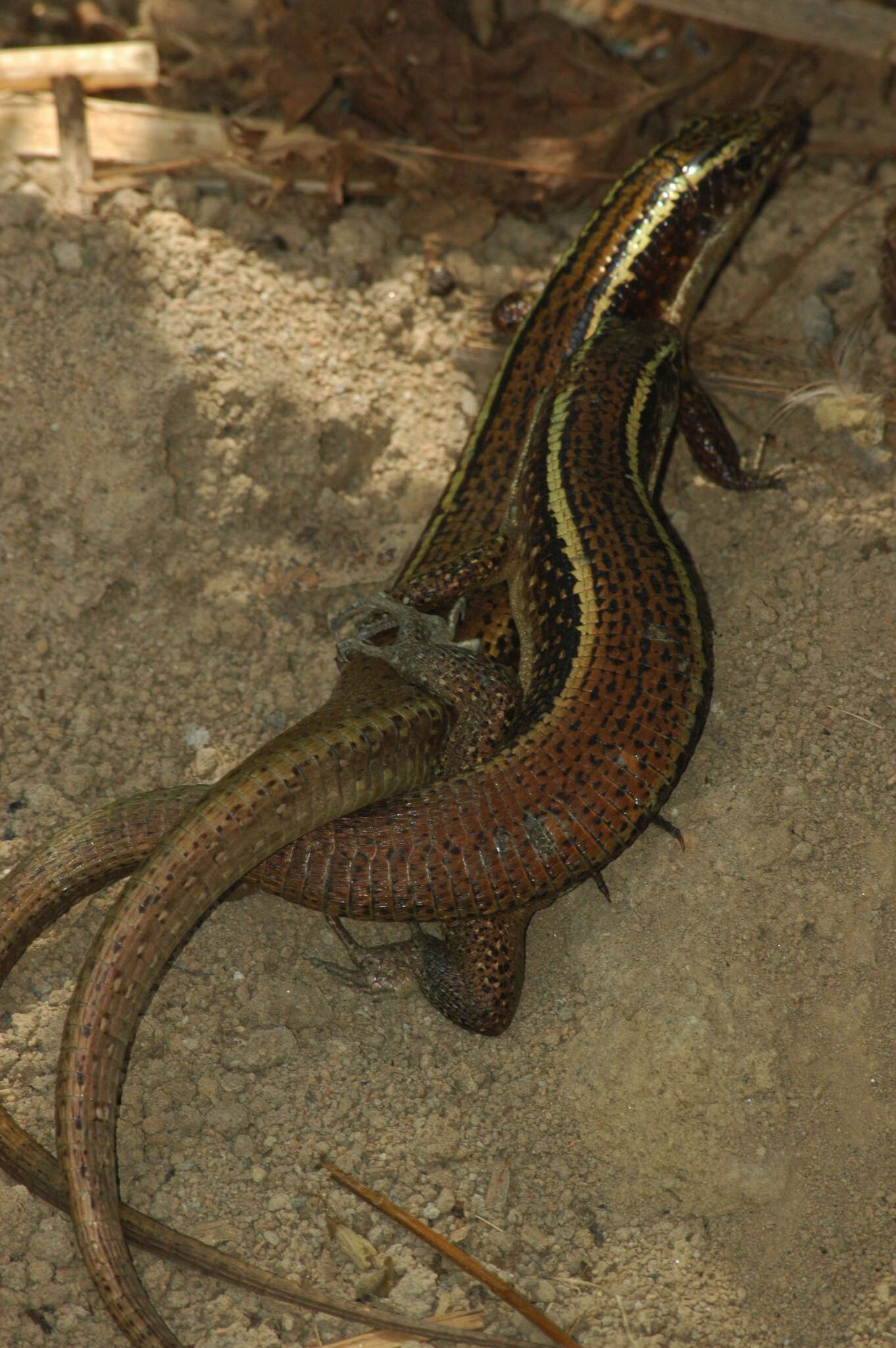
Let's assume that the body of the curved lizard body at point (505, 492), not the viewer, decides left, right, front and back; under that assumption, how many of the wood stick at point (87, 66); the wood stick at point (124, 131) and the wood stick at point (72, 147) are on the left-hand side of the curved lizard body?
3

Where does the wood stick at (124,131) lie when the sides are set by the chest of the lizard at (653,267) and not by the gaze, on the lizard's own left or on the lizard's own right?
on the lizard's own left

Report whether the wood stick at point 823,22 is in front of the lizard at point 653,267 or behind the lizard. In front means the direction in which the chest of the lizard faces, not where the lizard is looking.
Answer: in front

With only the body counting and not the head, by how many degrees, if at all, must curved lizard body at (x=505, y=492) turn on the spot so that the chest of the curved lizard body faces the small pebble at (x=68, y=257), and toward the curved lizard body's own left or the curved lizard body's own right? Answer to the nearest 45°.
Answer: approximately 90° to the curved lizard body's own left

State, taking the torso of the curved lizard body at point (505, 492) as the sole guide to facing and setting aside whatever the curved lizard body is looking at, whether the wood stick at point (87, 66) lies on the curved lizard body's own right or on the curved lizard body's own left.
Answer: on the curved lizard body's own left

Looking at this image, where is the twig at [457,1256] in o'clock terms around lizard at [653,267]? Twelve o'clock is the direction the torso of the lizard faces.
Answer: The twig is roughly at 5 o'clock from the lizard.

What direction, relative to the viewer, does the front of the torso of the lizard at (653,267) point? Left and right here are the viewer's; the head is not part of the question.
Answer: facing away from the viewer and to the right of the viewer

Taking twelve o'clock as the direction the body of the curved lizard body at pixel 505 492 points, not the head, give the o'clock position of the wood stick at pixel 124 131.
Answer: The wood stick is roughly at 9 o'clock from the curved lizard body.

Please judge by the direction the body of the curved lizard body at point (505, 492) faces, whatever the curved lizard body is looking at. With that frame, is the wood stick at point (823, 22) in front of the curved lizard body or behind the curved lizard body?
in front

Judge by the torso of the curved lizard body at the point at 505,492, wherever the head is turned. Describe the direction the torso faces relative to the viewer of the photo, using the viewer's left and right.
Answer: facing away from the viewer and to the right of the viewer
